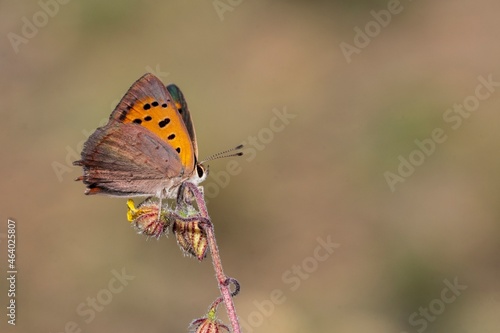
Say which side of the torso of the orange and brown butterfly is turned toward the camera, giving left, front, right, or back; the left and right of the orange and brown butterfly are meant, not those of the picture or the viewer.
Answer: right
